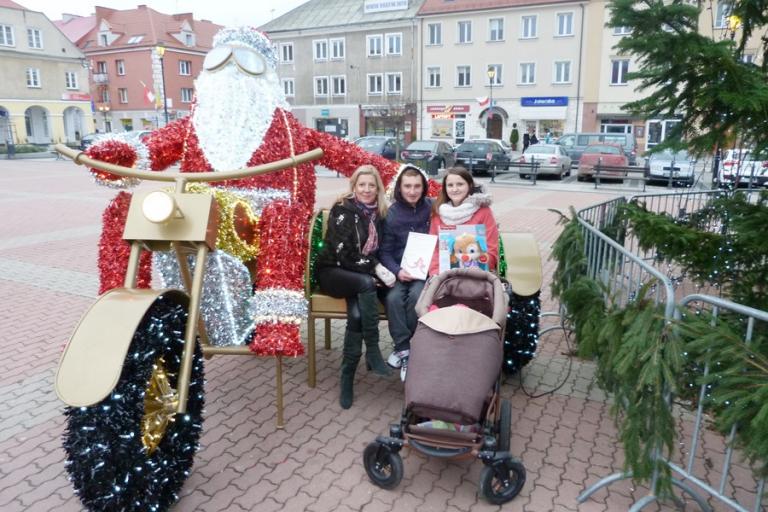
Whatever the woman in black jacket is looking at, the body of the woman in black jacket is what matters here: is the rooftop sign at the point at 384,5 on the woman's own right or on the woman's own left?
on the woman's own left

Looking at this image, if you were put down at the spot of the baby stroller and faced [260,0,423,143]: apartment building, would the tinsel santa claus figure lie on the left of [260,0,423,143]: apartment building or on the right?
left

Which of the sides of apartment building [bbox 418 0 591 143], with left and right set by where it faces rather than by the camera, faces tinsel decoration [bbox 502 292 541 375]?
front

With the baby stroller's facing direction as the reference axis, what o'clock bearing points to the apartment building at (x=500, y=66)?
The apartment building is roughly at 6 o'clock from the baby stroller.

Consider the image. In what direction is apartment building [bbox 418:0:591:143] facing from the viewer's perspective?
toward the camera

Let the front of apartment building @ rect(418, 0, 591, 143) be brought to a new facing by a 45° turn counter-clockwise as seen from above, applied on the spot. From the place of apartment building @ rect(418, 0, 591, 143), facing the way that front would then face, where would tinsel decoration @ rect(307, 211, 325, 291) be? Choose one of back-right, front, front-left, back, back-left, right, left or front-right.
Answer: front-right

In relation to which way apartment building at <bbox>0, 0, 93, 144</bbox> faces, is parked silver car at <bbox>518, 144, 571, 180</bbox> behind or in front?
in front

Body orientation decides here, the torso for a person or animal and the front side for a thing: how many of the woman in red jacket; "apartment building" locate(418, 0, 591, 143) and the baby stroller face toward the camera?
3

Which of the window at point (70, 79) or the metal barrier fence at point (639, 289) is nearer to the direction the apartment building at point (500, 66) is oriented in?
the metal barrier fence

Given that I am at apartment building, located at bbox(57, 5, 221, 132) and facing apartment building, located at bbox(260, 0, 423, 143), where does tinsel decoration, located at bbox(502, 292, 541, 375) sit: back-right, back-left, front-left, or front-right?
front-right

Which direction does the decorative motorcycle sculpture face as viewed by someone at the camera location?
facing the viewer and to the left of the viewer

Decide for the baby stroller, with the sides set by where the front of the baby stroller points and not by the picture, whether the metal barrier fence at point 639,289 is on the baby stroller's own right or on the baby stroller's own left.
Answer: on the baby stroller's own left

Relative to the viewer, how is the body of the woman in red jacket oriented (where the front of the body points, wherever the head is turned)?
toward the camera

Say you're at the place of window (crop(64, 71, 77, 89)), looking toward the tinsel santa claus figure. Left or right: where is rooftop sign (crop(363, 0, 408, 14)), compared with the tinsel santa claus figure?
left

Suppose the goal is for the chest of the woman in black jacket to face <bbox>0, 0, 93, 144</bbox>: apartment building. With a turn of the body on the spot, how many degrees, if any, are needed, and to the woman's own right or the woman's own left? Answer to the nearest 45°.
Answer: approximately 180°

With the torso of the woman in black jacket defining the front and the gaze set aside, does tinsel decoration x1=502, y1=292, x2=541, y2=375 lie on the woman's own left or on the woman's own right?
on the woman's own left

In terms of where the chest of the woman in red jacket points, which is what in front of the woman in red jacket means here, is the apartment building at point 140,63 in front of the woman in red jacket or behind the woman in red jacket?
behind

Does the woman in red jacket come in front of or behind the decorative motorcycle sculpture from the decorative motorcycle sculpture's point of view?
behind
